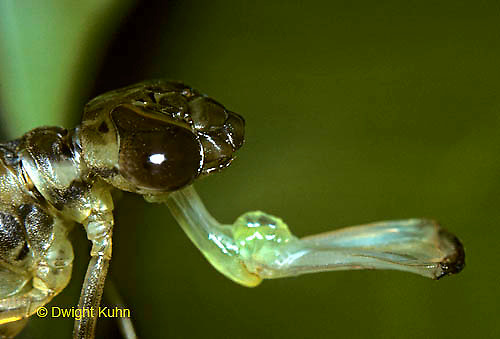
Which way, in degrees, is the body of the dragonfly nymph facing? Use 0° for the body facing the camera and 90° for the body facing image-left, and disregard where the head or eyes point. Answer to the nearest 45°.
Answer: approximately 270°
